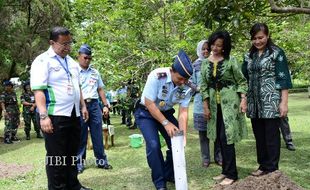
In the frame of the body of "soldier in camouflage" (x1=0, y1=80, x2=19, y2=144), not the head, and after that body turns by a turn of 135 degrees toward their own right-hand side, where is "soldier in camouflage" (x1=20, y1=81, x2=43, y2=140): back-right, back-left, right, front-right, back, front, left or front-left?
back-right

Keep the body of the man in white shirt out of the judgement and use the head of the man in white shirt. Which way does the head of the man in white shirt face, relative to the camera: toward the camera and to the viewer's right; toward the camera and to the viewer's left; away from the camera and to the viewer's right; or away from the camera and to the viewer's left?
toward the camera and to the viewer's right

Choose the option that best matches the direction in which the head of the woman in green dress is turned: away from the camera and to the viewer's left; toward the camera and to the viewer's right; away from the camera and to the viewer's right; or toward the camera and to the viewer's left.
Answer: toward the camera and to the viewer's left

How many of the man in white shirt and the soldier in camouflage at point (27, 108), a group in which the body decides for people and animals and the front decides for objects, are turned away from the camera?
0

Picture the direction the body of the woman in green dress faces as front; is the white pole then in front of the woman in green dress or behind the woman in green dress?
in front

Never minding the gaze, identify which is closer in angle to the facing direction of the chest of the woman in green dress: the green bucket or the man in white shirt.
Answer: the man in white shirt

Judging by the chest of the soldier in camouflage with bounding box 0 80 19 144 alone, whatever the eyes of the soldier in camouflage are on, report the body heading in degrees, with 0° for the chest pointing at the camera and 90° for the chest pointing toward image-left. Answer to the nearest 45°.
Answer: approximately 315°

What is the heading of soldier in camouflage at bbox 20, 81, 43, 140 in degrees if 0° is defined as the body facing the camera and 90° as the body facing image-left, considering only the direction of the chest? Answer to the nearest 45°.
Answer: approximately 315°
